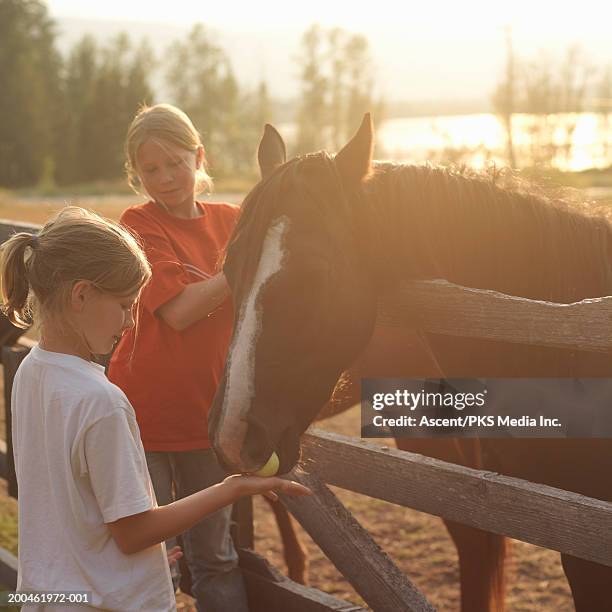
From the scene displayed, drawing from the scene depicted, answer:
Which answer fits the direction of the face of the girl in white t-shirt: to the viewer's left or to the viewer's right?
to the viewer's right

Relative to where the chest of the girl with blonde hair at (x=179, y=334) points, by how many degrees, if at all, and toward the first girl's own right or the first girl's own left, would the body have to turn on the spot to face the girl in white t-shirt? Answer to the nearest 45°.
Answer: approximately 45° to the first girl's own right

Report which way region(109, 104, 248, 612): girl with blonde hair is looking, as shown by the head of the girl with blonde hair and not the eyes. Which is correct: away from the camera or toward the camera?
toward the camera

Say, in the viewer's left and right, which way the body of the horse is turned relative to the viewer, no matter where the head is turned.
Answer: facing the viewer and to the left of the viewer

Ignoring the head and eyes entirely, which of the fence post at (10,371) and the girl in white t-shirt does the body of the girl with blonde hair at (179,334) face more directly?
the girl in white t-shirt

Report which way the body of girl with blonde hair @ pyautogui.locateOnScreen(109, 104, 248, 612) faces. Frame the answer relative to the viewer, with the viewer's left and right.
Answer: facing the viewer and to the right of the viewer

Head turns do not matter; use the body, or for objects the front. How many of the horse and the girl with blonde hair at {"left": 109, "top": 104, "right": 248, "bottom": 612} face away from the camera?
0

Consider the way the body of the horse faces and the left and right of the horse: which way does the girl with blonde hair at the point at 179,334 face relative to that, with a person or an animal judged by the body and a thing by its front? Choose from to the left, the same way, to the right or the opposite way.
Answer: to the left
